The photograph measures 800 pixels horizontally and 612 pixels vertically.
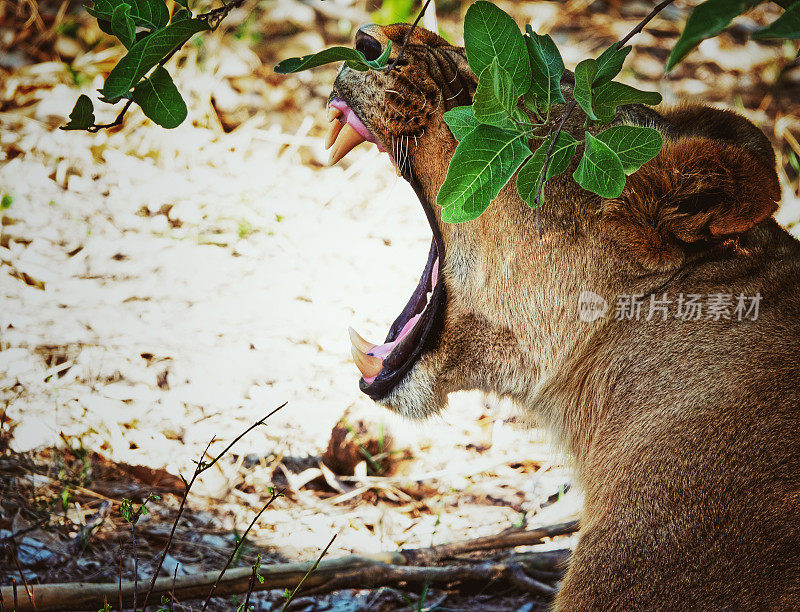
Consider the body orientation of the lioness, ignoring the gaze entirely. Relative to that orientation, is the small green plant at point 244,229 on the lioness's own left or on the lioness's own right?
on the lioness's own right

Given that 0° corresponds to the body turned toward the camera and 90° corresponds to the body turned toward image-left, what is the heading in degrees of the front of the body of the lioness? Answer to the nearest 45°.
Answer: approximately 90°
